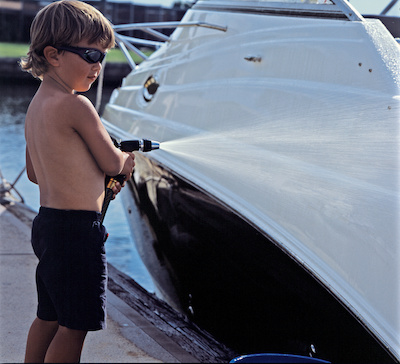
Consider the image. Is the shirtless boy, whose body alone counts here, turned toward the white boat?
yes

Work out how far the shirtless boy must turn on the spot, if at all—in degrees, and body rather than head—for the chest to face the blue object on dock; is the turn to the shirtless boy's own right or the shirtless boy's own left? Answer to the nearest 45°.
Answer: approximately 45° to the shirtless boy's own right

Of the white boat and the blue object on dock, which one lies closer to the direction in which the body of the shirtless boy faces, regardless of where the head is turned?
the white boat

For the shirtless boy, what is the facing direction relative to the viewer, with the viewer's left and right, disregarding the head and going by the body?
facing away from the viewer and to the right of the viewer

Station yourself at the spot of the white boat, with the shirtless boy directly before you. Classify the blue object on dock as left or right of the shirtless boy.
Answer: left

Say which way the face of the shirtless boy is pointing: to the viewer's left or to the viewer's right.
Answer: to the viewer's right

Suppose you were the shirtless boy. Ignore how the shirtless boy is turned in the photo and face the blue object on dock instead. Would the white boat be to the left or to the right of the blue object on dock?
left
